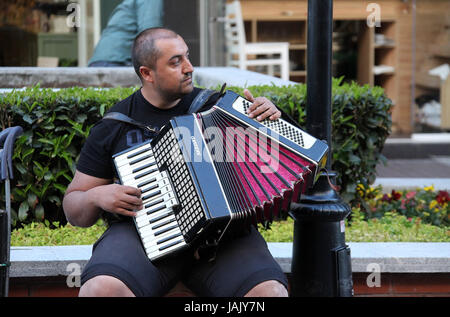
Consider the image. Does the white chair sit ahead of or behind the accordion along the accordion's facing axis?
behind

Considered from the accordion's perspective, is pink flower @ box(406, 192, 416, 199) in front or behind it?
behind

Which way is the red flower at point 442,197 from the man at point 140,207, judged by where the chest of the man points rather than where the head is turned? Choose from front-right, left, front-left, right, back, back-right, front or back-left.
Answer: back-left

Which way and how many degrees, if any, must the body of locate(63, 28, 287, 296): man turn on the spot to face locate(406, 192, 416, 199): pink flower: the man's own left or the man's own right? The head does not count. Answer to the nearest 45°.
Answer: approximately 135° to the man's own left

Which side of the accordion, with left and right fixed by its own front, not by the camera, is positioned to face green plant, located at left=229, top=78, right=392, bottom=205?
back

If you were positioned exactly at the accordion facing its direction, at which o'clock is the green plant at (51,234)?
The green plant is roughly at 5 o'clock from the accordion.

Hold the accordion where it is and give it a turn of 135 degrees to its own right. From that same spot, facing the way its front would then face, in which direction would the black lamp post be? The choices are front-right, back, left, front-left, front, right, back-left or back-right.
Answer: right
